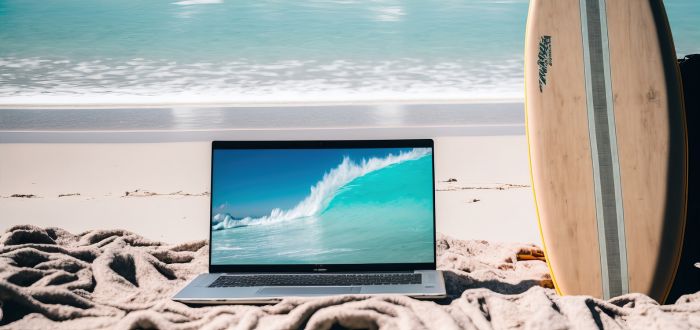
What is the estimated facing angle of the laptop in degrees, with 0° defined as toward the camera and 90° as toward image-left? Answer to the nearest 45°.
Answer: approximately 0°

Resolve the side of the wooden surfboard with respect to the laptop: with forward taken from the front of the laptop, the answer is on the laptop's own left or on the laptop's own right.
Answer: on the laptop's own left
